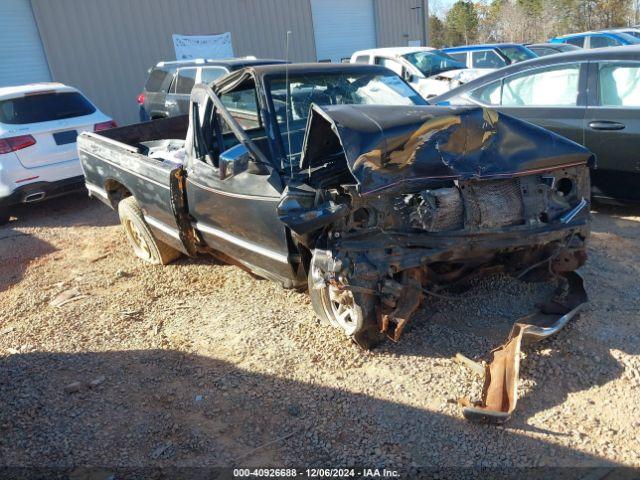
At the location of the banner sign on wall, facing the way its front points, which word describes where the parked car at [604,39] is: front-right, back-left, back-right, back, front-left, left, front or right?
left

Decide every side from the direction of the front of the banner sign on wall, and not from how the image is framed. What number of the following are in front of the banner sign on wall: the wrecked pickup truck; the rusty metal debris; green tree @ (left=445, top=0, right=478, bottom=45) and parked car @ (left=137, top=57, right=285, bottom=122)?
3

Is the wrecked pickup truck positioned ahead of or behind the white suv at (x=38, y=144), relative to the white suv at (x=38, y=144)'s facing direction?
behind

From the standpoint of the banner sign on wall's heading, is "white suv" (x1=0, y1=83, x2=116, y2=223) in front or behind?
in front

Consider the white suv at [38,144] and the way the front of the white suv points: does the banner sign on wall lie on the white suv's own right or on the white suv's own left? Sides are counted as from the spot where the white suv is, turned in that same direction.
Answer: on the white suv's own right

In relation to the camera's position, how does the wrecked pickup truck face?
facing the viewer and to the right of the viewer

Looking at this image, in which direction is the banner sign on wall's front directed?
toward the camera

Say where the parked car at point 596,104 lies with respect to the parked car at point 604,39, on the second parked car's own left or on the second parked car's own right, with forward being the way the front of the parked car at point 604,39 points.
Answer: on the second parked car's own right

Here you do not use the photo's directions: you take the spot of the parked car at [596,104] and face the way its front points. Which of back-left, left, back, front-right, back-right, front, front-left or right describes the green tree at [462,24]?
left

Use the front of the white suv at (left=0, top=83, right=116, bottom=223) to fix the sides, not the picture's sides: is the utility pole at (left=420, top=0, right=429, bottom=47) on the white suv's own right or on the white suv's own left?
on the white suv's own right

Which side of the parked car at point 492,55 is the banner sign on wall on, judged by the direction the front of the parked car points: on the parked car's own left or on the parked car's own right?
on the parked car's own right

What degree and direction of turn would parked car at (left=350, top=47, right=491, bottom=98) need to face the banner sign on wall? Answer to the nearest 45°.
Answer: approximately 135° to its right

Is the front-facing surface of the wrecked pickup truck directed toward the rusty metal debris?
yes

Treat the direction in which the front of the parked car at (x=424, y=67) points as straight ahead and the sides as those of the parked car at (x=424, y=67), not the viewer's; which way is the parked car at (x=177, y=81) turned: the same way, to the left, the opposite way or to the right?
to the left
